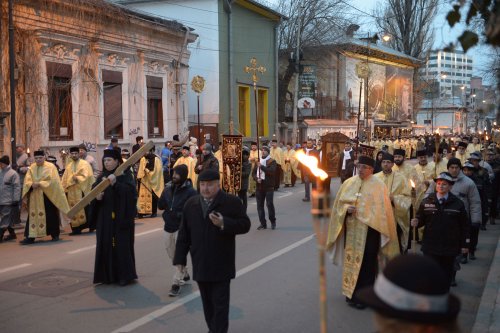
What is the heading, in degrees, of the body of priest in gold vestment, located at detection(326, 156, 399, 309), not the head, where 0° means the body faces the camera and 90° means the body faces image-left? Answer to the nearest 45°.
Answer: approximately 45°

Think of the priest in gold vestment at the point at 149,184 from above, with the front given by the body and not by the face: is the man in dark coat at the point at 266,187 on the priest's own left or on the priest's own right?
on the priest's own left

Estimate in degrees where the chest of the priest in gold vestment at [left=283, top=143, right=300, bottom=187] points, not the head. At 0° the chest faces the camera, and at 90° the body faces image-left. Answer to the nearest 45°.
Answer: approximately 45°
